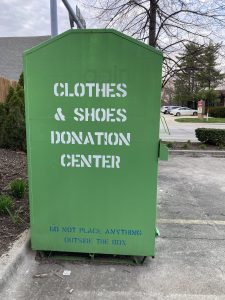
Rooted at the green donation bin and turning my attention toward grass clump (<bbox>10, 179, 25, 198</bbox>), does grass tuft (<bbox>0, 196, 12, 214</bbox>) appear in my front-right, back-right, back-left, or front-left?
front-left

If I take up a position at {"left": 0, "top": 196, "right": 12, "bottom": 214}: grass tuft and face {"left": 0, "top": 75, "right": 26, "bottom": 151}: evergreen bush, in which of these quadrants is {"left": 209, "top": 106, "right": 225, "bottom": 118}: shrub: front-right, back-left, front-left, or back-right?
front-right

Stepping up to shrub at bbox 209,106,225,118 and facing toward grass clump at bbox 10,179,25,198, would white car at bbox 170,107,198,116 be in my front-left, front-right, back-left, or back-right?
back-right

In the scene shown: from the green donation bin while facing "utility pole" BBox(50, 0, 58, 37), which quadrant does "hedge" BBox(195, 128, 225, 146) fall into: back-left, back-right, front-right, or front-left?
front-right

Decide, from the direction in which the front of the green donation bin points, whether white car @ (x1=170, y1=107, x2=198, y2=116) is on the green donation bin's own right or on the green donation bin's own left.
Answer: on the green donation bin's own left

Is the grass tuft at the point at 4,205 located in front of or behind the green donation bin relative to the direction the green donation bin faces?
behind
